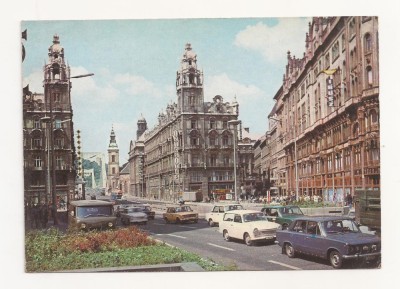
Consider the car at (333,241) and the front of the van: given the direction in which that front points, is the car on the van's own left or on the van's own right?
on the van's own left

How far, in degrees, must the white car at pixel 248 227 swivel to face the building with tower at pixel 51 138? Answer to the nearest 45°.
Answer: approximately 135° to its right

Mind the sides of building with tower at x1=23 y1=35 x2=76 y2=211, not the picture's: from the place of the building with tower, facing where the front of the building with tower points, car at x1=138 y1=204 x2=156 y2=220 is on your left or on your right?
on your left

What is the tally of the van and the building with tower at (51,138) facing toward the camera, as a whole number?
2

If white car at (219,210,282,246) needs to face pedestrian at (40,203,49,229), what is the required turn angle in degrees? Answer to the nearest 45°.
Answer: approximately 135° to its right

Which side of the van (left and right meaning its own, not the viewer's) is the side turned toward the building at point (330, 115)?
left
